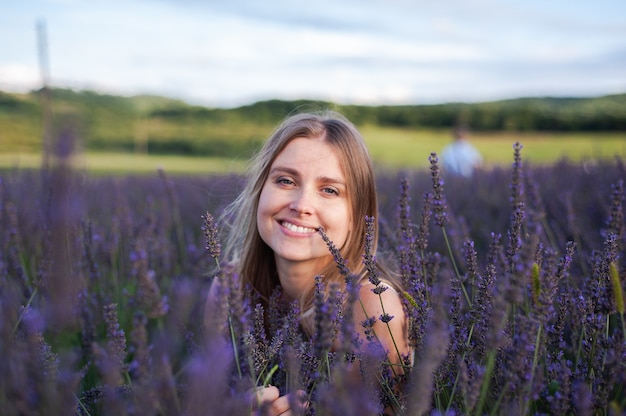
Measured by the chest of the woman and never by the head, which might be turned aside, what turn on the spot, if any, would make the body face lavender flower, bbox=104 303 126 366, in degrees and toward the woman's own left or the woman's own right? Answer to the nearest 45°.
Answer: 0° — they already face it

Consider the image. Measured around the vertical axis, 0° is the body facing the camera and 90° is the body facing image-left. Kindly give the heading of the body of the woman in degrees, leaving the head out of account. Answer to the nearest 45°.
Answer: approximately 0°

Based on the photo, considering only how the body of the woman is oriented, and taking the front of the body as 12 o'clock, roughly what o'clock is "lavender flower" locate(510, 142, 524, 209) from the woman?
The lavender flower is roughly at 8 o'clock from the woman.
